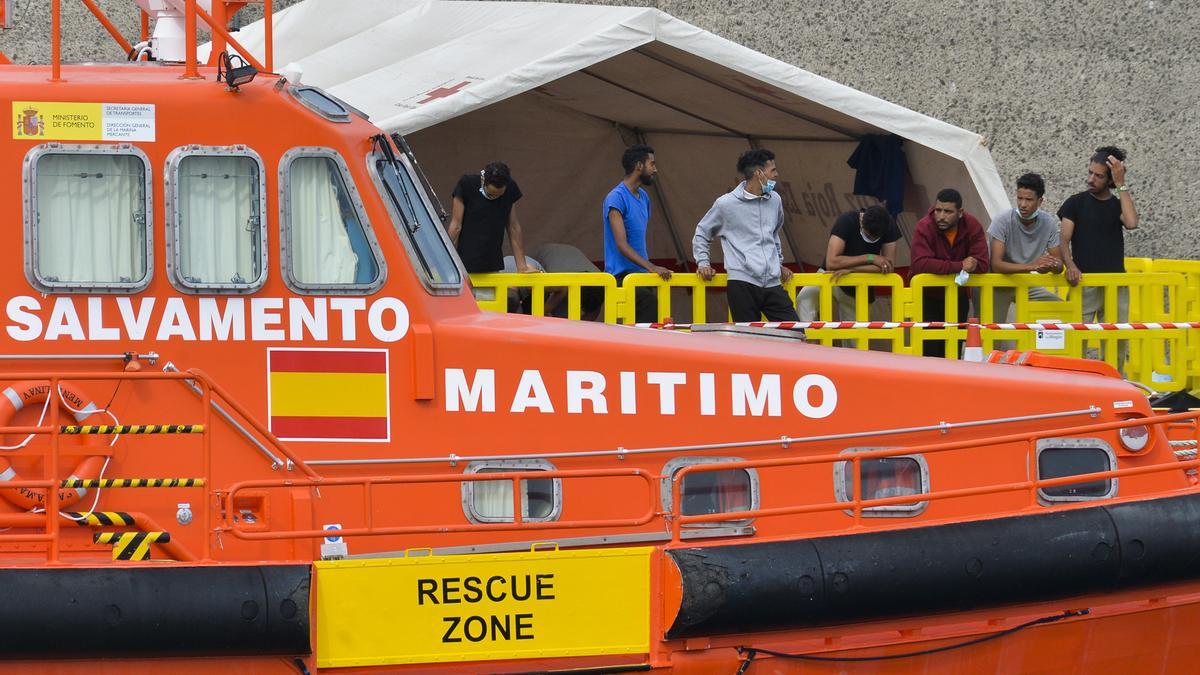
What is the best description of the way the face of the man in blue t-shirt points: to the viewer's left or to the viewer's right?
to the viewer's right

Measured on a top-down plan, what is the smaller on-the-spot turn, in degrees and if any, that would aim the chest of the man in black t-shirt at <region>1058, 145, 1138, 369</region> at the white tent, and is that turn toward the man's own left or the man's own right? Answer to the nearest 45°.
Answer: approximately 90° to the man's own right

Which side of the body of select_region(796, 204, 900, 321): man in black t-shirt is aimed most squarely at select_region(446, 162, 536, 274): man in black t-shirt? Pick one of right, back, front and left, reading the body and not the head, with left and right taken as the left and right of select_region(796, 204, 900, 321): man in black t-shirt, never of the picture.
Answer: right

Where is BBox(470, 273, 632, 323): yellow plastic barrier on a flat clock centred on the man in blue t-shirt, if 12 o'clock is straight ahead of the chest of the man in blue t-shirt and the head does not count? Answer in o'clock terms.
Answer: The yellow plastic barrier is roughly at 3 o'clock from the man in blue t-shirt.

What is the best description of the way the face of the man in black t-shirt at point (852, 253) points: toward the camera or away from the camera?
toward the camera

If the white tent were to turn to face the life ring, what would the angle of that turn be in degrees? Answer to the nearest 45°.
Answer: approximately 45° to its right

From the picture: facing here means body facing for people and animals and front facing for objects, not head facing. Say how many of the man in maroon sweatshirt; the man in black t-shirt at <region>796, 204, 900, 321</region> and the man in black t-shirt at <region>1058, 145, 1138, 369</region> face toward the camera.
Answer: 3

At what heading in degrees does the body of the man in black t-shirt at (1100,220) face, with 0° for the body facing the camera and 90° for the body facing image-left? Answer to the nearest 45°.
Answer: approximately 0°

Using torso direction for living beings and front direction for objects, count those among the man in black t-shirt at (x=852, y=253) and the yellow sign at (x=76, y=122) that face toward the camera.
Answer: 2

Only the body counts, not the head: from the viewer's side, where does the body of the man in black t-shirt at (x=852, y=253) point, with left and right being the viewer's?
facing the viewer

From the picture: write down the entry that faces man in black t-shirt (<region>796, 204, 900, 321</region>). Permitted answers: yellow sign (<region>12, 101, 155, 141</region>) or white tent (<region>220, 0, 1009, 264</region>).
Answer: the white tent

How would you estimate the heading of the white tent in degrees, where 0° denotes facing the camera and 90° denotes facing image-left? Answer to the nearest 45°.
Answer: approximately 315°

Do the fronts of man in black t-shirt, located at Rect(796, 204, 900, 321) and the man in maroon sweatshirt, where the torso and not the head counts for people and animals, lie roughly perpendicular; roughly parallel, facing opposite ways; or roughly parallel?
roughly parallel

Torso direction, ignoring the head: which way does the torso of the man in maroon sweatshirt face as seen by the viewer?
toward the camera

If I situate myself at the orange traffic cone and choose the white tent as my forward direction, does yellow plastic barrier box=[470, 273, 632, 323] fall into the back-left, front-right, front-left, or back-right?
front-left

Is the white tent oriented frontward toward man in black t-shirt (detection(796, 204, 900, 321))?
yes
